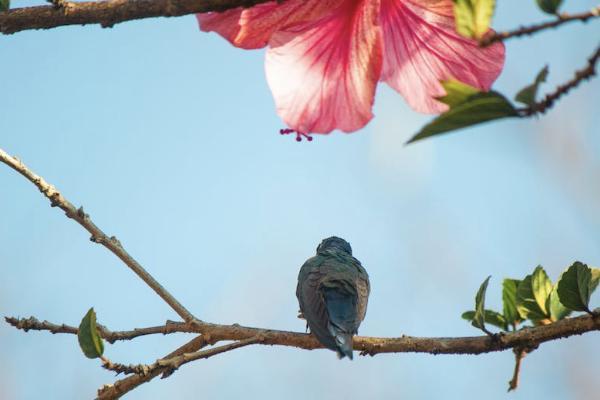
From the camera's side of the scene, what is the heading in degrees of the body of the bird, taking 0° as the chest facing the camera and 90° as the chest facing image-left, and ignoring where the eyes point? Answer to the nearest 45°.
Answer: approximately 180°

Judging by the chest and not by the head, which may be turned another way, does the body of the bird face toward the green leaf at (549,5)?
no

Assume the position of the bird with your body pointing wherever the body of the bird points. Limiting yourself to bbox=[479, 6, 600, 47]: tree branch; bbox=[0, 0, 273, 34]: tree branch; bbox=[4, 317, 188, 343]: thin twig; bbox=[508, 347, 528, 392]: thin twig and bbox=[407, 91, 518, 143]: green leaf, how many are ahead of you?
0

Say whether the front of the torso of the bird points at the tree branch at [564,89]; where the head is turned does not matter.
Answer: no

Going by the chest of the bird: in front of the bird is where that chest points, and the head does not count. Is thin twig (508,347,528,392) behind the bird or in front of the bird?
behind

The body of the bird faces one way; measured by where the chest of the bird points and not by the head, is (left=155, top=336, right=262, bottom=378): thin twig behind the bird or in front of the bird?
behind

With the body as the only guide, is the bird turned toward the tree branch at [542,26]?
no

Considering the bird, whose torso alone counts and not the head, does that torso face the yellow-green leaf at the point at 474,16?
no

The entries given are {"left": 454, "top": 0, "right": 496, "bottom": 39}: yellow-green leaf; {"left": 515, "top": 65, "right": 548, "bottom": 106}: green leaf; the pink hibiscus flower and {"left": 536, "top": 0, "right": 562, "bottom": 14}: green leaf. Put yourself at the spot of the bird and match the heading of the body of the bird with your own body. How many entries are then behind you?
4
